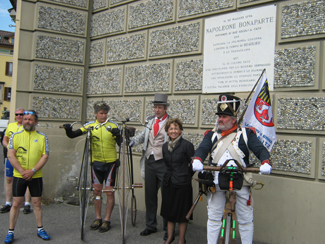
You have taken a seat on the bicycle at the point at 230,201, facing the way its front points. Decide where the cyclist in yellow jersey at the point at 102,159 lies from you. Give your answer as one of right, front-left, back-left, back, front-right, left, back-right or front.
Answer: back-right

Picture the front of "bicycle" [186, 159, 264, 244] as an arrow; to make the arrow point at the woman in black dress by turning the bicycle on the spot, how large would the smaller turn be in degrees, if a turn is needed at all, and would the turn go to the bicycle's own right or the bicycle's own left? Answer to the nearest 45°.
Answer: approximately 135° to the bicycle's own right

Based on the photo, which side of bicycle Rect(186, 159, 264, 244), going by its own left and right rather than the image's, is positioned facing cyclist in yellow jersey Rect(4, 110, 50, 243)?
right

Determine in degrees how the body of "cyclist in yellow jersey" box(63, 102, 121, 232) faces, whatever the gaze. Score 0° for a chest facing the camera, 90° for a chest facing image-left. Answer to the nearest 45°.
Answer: approximately 0°

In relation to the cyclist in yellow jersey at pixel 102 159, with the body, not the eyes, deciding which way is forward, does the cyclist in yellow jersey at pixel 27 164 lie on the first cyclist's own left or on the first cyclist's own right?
on the first cyclist's own right

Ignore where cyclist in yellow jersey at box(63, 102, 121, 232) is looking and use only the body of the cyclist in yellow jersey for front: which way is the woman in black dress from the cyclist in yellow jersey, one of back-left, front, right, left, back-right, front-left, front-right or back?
front-left

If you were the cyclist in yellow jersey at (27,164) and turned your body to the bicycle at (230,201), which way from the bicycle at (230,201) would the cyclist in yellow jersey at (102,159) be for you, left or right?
left

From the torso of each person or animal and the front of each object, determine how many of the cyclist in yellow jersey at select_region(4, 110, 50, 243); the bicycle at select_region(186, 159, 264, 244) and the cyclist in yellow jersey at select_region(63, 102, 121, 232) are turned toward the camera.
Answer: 3

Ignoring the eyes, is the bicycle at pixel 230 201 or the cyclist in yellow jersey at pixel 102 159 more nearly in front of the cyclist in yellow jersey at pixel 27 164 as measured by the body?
the bicycle
